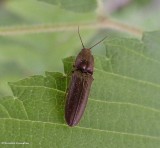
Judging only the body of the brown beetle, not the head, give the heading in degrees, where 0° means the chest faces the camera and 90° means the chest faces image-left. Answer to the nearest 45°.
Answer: approximately 180°
